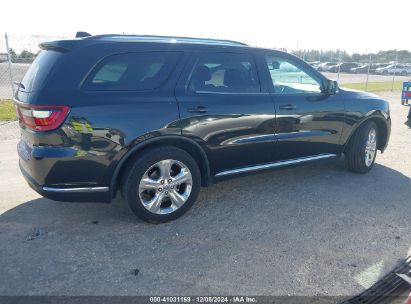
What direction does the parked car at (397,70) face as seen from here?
to the viewer's left

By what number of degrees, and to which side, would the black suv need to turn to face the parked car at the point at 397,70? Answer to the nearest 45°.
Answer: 0° — it already faces it

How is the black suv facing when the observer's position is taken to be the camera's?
facing away from the viewer and to the right of the viewer

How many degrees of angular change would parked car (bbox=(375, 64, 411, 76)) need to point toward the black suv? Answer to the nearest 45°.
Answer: approximately 90° to its left
